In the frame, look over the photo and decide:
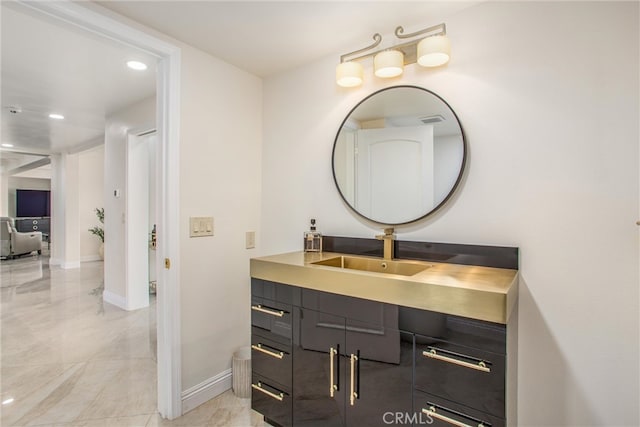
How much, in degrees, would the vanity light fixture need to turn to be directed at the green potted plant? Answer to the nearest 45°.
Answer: approximately 90° to its right

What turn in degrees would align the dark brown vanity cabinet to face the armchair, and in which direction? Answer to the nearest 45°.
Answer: approximately 90° to its right

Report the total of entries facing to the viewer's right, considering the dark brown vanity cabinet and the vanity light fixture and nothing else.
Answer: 0

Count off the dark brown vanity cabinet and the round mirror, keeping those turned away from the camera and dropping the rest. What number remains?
0

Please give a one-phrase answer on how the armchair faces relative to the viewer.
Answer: facing away from the viewer and to the right of the viewer

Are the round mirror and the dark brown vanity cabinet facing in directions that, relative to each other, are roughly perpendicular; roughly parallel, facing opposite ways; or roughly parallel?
roughly parallel

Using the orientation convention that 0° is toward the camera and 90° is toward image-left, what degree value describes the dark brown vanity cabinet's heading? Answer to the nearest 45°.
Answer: approximately 45°
